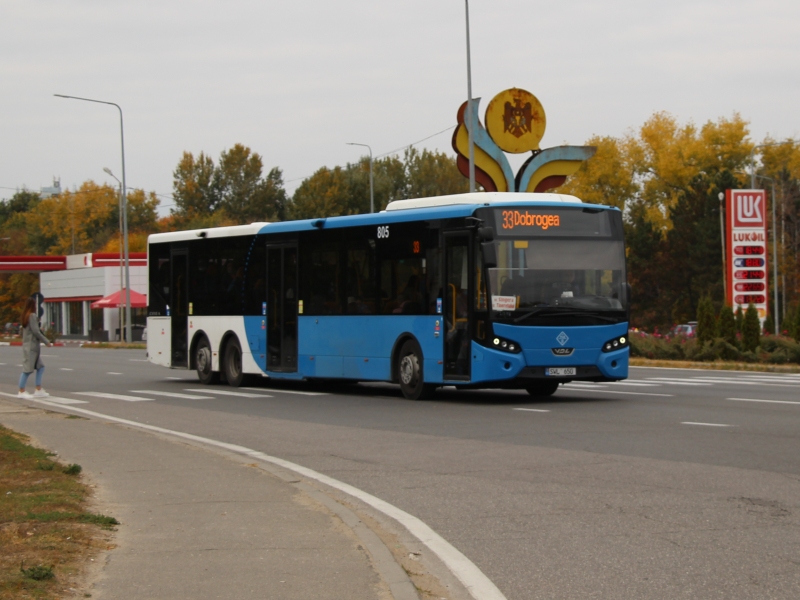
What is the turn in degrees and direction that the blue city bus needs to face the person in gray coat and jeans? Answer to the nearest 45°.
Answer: approximately 135° to its right

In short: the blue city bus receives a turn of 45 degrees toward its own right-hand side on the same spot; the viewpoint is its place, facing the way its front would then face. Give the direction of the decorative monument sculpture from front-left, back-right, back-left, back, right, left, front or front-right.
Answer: back

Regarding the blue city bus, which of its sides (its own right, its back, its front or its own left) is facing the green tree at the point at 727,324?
left

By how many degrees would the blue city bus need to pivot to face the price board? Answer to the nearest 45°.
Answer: approximately 90° to its left
